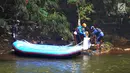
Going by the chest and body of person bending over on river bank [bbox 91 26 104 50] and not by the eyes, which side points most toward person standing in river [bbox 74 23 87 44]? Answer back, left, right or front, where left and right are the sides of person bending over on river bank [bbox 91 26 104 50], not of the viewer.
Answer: front

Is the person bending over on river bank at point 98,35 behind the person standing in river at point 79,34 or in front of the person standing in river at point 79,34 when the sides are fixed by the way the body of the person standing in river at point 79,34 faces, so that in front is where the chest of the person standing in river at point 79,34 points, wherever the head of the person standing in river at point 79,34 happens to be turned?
in front

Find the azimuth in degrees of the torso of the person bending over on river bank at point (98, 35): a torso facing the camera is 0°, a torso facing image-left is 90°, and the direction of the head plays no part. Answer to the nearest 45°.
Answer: approximately 90°

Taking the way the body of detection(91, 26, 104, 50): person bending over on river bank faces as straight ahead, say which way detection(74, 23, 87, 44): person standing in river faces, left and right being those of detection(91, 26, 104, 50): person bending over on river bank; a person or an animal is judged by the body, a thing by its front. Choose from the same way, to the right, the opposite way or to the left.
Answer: the opposite way

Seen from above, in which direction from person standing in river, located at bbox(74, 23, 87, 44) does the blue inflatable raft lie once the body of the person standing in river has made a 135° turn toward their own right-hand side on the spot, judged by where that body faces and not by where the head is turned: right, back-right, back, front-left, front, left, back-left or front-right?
front

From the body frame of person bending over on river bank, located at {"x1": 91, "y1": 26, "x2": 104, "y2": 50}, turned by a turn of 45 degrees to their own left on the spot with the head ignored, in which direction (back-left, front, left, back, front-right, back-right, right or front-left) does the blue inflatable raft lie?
front
